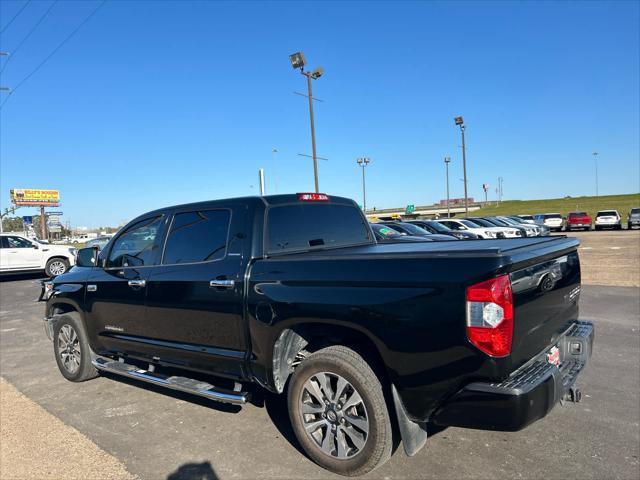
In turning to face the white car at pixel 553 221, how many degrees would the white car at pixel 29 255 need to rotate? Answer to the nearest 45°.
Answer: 0° — it already faces it

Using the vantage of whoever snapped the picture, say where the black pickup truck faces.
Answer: facing away from the viewer and to the left of the viewer

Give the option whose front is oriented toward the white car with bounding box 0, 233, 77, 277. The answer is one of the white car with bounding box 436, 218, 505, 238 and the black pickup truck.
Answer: the black pickup truck

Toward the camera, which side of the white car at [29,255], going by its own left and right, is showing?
right

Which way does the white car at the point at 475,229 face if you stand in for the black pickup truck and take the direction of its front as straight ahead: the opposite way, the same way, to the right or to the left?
the opposite way

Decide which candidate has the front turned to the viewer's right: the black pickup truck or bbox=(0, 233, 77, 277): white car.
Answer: the white car

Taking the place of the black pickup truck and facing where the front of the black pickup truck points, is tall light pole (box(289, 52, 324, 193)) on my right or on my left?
on my right

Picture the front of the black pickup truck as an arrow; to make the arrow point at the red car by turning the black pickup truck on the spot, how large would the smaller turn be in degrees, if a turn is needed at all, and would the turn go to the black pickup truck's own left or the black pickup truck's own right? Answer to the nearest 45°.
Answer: approximately 90° to the black pickup truck's own right

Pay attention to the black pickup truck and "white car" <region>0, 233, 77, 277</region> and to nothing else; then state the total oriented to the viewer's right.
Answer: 1

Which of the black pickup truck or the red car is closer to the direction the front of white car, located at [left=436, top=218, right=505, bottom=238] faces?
the black pickup truck
